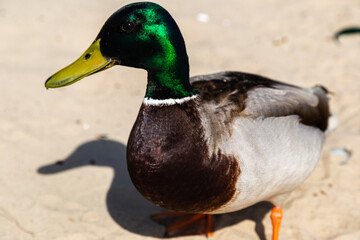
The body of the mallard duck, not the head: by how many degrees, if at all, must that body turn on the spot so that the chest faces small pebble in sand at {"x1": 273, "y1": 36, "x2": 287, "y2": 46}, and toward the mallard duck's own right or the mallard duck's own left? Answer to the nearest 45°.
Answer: approximately 135° to the mallard duck's own right

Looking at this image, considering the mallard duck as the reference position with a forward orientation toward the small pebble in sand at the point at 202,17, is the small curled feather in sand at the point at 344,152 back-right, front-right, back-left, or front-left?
front-right

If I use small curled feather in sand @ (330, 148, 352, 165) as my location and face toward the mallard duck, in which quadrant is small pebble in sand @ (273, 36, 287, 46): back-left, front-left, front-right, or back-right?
back-right

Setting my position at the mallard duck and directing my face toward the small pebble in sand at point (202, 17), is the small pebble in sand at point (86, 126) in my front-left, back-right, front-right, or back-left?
front-left

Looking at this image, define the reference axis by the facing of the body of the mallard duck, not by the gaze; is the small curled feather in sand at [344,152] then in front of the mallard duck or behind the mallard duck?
behind

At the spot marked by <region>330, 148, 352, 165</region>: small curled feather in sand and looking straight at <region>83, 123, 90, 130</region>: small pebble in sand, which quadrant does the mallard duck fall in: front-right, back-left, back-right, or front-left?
front-left

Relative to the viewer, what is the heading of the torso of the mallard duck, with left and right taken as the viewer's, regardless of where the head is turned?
facing the viewer and to the left of the viewer

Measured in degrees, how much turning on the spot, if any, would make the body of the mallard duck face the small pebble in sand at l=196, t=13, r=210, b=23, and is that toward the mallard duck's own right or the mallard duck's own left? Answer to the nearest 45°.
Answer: approximately 135° to the mallard duck's own right

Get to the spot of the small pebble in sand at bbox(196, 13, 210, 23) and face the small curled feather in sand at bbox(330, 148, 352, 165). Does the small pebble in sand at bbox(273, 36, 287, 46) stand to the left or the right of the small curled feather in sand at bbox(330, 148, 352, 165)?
left

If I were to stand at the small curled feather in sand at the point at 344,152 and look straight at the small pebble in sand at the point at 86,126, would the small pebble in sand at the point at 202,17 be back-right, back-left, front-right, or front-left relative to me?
front-right

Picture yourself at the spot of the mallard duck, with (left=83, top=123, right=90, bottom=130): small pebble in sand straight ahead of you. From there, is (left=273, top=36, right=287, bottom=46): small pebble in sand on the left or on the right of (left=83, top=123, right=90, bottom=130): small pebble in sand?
right
